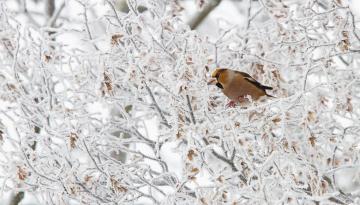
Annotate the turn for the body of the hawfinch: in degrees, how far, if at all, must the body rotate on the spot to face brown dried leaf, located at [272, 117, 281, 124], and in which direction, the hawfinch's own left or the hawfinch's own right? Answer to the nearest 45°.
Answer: approximately 135° to the hawfinch's own left

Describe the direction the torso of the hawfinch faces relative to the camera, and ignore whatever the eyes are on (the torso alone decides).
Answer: to the viewer's left
